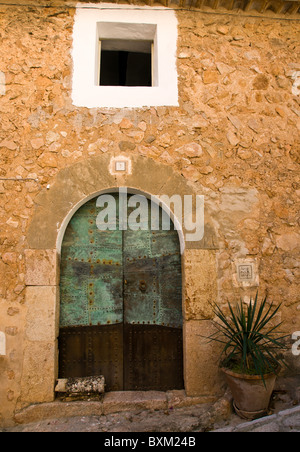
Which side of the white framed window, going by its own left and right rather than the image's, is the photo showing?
front
